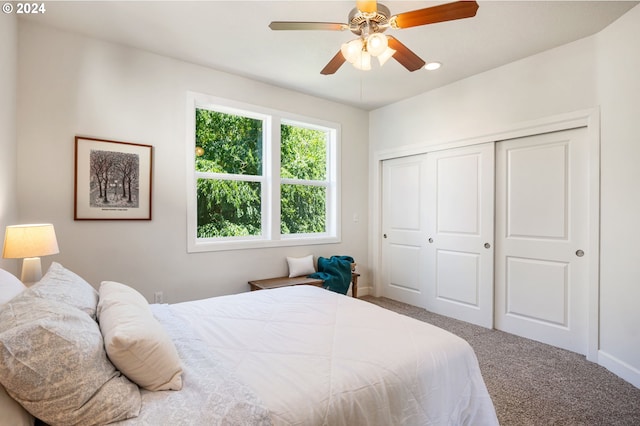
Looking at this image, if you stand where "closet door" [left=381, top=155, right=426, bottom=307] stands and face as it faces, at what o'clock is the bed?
The bed is roughly at 11 o'clock from the closet door.

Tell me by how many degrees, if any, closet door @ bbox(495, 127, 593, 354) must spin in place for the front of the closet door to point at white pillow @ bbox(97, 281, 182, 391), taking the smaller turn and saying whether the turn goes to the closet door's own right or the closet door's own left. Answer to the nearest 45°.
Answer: approximately 45° to the closet door's own left

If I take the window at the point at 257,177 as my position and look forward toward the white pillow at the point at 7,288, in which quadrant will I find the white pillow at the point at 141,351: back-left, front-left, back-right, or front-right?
front-left

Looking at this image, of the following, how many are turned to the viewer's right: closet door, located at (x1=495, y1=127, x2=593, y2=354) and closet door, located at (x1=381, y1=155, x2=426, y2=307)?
0

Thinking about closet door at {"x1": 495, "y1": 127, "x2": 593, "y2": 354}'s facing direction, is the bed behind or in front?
in front

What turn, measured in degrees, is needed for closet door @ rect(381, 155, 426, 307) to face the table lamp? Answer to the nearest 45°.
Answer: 0° — it already faces it

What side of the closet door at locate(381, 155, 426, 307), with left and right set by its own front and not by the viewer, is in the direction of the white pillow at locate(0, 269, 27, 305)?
front

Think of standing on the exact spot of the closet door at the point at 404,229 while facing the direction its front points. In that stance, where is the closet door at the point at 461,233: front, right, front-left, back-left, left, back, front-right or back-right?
left

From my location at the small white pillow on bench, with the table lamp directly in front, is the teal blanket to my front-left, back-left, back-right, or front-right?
back-left

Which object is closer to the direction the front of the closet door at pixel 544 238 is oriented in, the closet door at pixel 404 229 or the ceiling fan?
the ceiling fan

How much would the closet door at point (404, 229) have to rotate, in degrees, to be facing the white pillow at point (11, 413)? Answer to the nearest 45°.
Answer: approximately 45° to its left

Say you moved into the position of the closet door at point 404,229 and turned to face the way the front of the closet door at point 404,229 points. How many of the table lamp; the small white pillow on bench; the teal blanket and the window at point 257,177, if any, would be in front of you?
4

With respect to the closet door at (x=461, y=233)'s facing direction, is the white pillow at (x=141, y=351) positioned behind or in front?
in front

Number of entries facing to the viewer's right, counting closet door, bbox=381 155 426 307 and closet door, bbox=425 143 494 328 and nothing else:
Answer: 0

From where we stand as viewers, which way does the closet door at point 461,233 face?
facing the viewer and to the left of the viewer
